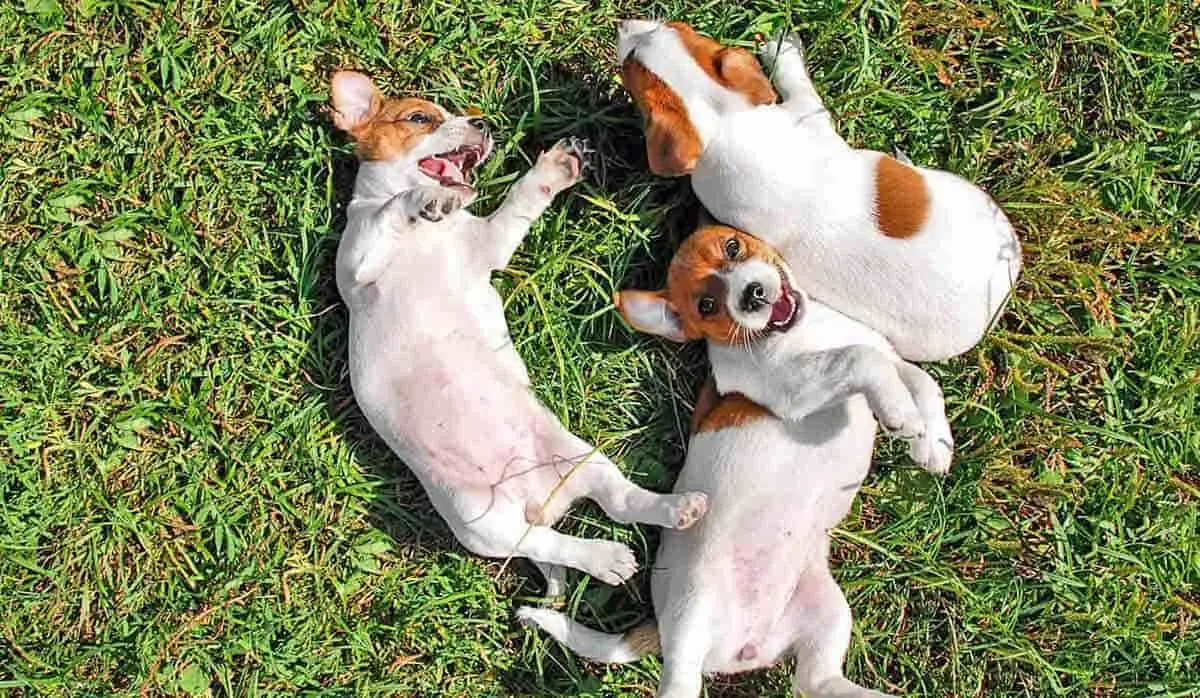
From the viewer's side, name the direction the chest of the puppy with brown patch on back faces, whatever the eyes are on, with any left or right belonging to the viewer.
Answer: facing away from the viewer and to the left of the viewer

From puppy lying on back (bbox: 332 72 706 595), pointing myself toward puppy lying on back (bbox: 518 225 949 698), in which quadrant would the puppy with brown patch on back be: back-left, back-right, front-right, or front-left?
front-left

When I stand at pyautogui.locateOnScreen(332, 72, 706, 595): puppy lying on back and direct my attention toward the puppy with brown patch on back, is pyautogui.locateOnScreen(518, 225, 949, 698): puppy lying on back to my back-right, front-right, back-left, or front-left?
front-right

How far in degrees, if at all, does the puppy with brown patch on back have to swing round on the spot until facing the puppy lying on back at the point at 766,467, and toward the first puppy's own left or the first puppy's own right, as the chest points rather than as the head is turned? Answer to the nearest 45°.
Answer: approximately 135° to the first puppy's own left

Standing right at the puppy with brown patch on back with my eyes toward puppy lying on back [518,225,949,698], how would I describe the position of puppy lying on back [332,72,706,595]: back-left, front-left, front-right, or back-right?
front-right

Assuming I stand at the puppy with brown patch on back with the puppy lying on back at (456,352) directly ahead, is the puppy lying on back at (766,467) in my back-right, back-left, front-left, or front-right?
front-left
